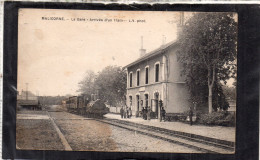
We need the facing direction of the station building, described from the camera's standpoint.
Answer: facing the viewer and to the left of the viewer
